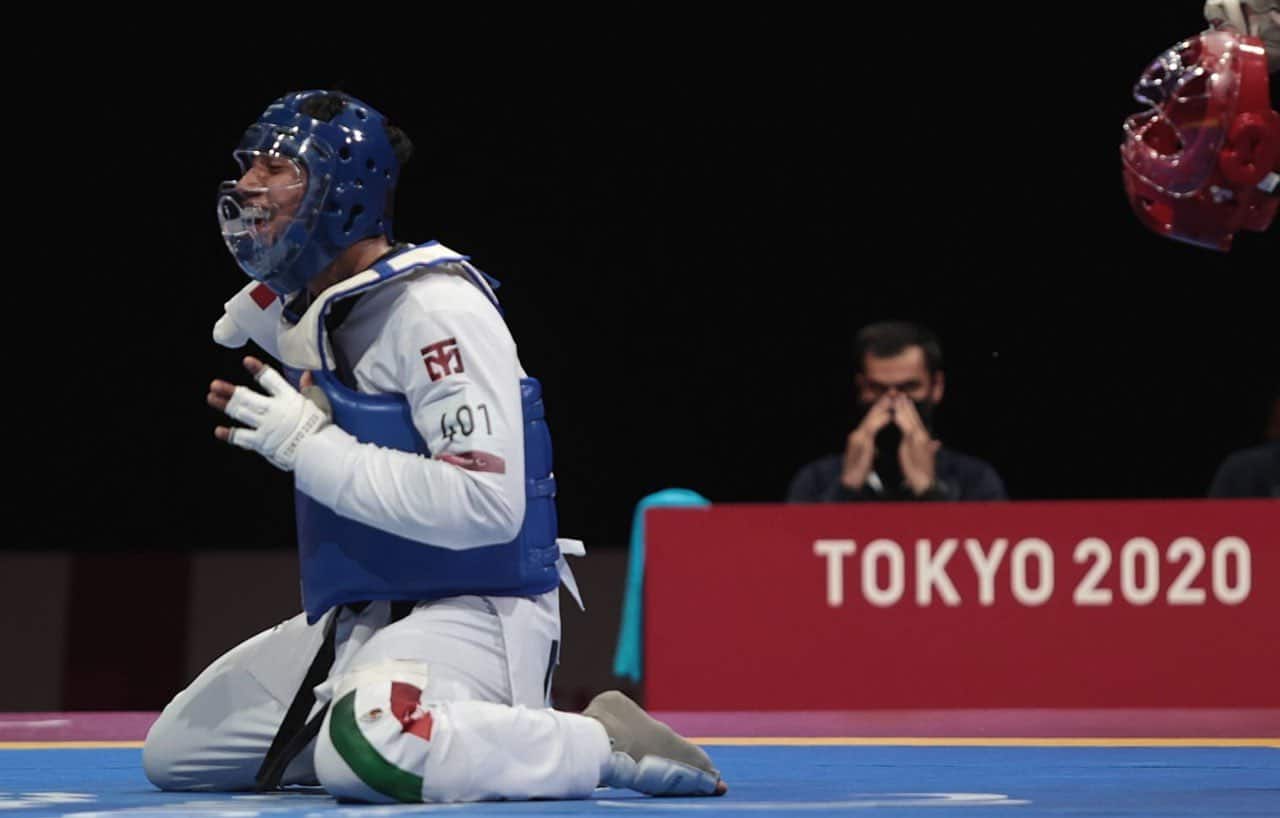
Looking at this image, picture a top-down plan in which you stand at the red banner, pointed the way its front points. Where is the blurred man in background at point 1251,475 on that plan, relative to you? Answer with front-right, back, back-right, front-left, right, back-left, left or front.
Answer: back-left

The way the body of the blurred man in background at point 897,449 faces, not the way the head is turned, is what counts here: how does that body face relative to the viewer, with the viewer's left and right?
facing the viewer

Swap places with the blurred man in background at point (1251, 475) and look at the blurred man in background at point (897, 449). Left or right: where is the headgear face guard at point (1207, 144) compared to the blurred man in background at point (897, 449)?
left

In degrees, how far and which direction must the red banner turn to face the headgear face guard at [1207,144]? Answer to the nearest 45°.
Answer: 0° — it already faces it

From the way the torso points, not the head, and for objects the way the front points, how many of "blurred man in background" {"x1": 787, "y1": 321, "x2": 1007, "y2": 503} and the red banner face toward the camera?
2

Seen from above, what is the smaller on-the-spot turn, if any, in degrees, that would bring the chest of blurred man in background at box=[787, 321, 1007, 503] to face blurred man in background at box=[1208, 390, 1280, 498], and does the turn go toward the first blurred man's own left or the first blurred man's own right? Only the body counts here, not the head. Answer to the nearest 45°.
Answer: approximately 90° to the first blurred man's own left

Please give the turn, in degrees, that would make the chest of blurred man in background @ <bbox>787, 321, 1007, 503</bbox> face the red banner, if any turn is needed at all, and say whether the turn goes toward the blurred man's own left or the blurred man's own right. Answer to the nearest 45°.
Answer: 0° — they already face it

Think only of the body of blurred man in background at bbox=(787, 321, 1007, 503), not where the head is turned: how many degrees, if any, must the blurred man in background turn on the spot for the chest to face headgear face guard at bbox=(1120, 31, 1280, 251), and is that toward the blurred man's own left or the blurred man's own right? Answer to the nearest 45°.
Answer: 0° — they already face it

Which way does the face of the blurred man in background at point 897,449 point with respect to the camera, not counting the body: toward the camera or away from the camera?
toward the camera

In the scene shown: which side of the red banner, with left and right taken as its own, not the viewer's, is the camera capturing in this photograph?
front

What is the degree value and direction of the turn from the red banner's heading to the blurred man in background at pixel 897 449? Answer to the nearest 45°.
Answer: approximately 180°

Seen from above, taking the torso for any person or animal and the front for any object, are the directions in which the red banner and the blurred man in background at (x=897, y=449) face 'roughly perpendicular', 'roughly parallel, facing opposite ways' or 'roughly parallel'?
roughly parallel
